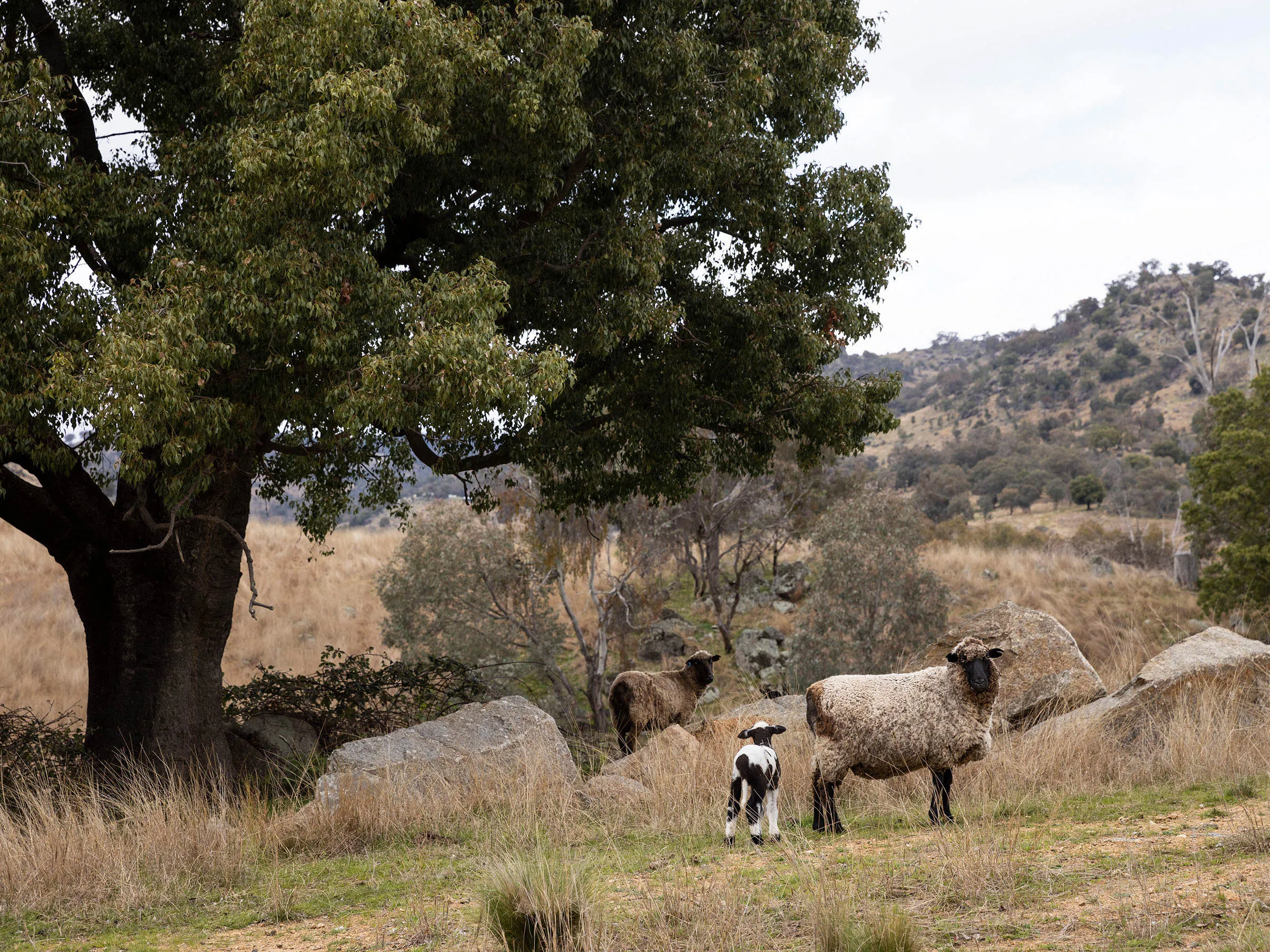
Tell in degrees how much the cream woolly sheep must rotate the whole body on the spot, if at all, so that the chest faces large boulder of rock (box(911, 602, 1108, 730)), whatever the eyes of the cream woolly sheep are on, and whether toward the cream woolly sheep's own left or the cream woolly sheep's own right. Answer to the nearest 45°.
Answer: approximately 90° to the cream woolly sheep's own left

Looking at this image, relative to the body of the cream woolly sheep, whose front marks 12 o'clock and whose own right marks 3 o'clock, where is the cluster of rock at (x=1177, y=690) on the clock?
The cluster of rock is roughly at 10 o'clock from the cream woolly sheep.

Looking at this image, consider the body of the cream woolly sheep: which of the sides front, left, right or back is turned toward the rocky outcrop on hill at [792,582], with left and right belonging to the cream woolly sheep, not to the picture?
left

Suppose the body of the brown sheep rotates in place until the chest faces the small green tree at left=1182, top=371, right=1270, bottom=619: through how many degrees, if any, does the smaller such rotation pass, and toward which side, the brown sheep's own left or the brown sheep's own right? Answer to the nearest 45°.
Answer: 0° — it already faces it

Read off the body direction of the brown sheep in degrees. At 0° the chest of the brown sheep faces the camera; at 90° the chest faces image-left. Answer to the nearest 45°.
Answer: approximately 225°

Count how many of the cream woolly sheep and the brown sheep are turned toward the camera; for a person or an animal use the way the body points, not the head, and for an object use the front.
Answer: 0

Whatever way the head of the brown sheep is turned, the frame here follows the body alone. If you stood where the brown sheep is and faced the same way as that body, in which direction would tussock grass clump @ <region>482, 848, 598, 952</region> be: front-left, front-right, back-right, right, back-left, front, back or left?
back-right

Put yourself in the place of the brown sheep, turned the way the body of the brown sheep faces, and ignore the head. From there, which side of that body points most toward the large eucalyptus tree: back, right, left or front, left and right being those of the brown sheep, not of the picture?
back

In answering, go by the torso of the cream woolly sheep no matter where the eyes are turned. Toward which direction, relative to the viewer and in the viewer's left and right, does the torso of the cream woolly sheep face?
facing to the right of the viewer

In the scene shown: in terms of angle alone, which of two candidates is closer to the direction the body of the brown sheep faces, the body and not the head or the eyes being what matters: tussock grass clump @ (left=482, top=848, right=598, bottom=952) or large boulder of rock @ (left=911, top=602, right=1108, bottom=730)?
the large boulder of rock
